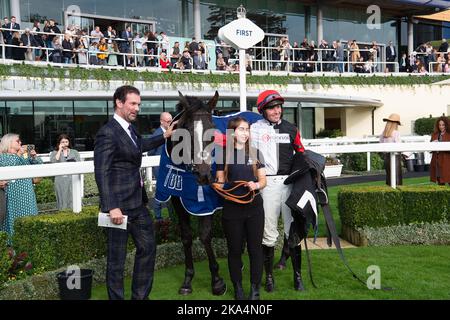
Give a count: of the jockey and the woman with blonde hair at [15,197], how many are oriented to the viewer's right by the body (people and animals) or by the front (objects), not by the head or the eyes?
1

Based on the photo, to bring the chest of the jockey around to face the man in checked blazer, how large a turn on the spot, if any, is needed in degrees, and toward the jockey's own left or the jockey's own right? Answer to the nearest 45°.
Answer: approximately 45° to the jockey's own right

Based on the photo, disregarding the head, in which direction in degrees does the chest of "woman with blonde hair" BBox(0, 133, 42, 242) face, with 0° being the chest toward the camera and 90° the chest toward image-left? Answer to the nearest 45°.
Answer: approximately 270°

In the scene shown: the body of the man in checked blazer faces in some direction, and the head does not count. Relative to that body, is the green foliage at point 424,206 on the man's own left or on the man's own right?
on the man's own left

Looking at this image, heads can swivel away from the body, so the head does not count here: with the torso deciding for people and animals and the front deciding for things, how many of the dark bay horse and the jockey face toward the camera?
2

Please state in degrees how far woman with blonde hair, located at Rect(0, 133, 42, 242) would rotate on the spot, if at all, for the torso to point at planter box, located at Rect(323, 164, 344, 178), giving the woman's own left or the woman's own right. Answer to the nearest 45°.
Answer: approximately 45° to the woman's own left

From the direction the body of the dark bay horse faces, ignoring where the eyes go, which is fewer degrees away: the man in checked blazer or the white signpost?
the man in checked blazer

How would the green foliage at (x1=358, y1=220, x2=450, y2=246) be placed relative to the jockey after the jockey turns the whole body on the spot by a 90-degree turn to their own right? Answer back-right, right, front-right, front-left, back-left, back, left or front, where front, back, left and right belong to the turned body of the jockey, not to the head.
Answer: back-right

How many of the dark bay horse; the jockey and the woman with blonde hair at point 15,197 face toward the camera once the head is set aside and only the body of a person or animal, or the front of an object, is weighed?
2

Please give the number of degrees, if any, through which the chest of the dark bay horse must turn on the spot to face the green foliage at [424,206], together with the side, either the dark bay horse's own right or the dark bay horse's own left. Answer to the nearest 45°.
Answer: approximately 135° to the dark bay horse's own left

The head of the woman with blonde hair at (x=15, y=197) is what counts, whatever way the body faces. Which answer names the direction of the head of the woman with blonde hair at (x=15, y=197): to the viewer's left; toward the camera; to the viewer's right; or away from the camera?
to the viewer's right

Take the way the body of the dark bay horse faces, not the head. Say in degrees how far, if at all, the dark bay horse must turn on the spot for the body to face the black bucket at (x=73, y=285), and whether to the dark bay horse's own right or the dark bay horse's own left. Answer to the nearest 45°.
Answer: approximately 90° to the dark bay horse's own right
